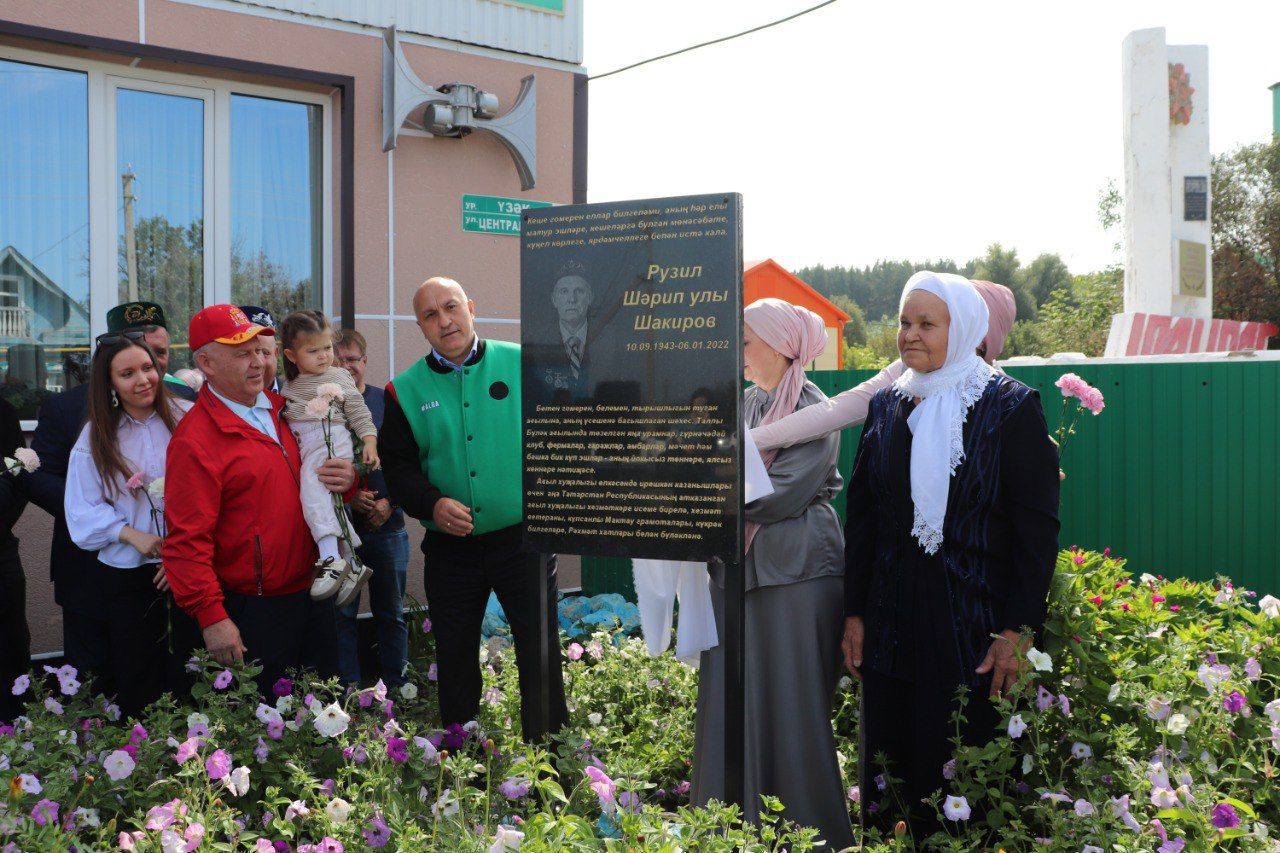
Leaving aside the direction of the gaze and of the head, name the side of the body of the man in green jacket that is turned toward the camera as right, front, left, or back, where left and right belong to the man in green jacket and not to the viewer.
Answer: front

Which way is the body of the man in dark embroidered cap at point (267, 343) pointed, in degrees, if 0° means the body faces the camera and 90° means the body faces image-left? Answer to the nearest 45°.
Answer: approximately 315°

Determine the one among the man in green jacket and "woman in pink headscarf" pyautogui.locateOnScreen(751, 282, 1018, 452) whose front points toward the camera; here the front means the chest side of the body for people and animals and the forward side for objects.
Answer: the man in green jacket

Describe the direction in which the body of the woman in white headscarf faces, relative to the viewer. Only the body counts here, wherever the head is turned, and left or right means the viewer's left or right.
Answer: facing the viewer and to the left of the viewer

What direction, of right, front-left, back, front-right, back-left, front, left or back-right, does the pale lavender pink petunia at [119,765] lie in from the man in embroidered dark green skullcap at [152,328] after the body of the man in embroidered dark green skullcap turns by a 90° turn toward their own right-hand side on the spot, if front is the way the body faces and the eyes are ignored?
front-left

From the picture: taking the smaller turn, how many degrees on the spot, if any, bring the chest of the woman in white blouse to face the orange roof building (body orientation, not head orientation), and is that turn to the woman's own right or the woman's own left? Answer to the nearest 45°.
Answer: approximately 90° to the woman's own left

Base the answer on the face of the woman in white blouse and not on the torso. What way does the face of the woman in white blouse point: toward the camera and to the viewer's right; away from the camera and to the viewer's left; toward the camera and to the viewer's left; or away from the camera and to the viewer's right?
toward the camera and to the viewer's right

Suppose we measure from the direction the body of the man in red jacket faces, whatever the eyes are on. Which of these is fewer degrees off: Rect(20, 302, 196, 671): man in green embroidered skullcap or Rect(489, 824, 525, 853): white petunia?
the white petunia

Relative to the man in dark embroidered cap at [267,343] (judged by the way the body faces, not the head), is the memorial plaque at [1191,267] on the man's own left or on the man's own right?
on the man's own left

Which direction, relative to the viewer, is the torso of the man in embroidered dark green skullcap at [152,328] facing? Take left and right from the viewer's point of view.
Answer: facing the viewer and to the right of the viewer

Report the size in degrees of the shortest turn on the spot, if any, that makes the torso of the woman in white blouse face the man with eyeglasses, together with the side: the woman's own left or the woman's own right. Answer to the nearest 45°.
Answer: approximately 90° to the woman's own left

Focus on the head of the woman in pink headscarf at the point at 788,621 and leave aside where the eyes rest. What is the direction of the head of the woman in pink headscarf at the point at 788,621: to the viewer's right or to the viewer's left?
to the viewer's left

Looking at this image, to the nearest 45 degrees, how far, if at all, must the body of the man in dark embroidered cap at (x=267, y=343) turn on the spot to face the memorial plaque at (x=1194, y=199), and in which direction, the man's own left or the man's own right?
approximately 90° to the man's own left

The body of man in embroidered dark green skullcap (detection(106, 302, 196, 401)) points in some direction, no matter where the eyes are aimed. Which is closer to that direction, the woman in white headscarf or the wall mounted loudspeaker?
the woman in white headscarf
